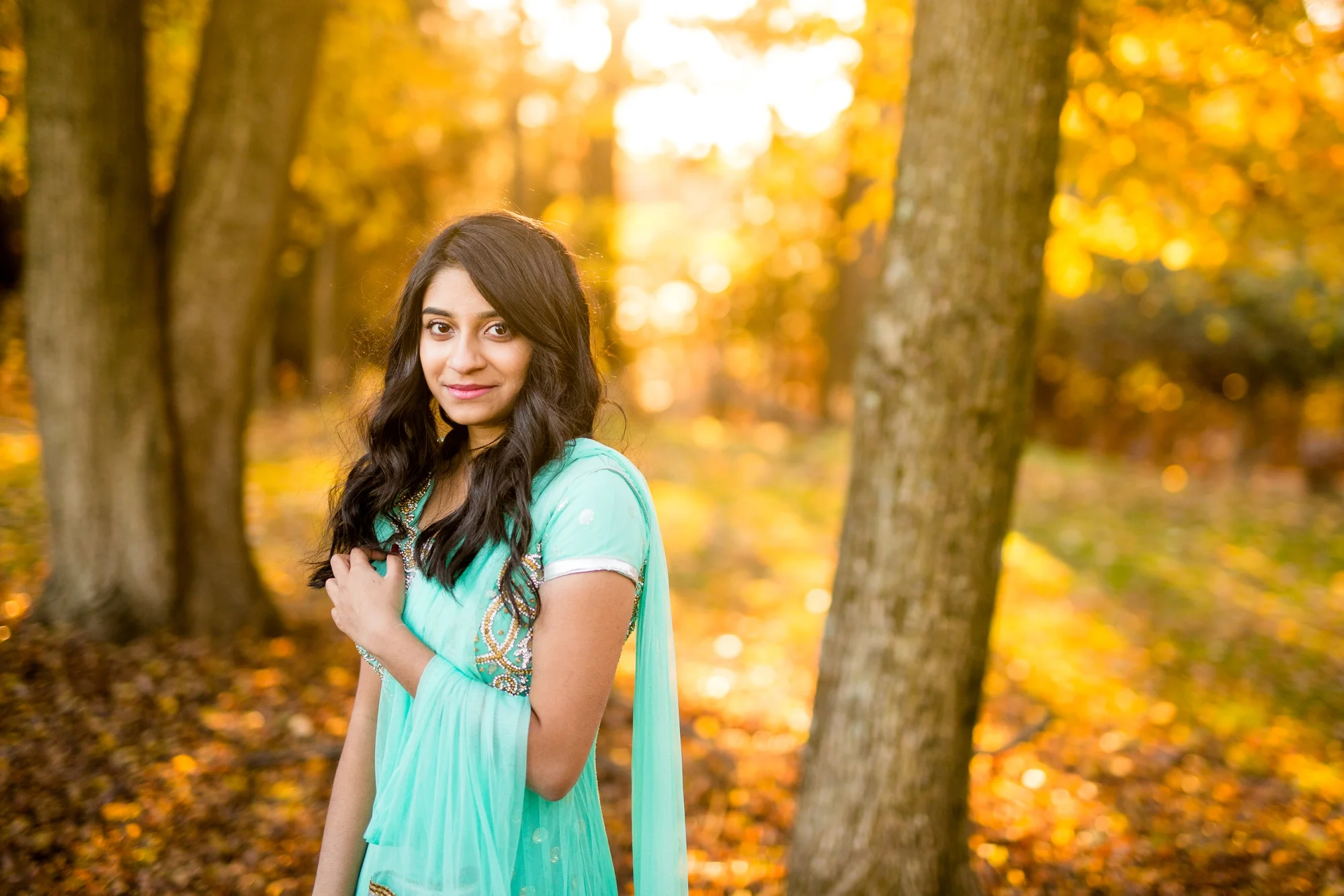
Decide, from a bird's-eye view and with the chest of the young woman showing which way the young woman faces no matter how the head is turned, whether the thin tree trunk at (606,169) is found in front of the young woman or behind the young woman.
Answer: behind

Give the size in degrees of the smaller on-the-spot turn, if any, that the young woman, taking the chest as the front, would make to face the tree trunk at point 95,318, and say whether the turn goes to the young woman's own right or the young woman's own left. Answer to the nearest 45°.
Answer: approximately 90° to the young woman's own right

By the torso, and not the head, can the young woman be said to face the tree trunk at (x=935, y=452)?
no

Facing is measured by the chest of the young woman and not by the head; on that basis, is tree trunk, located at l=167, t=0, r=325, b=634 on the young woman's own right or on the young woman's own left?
on the young woman's own right

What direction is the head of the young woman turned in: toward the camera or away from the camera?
toward the camera

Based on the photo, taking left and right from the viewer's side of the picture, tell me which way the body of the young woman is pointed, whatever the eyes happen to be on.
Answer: facing the viewer and to the left of the viewer

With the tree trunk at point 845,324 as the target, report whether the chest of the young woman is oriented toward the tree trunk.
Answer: no
